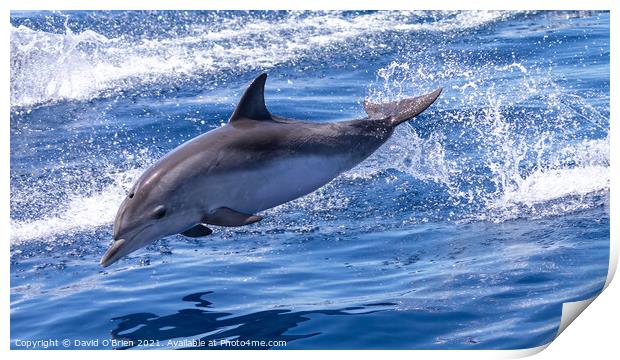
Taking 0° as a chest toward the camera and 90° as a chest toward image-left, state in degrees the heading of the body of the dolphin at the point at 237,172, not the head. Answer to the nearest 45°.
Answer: approximately 45°
